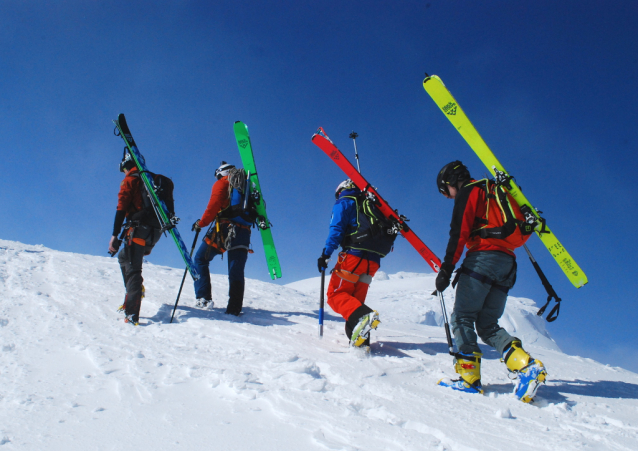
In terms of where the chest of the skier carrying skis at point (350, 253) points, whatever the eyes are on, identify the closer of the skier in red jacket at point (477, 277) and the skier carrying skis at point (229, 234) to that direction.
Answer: the skier carrying skis

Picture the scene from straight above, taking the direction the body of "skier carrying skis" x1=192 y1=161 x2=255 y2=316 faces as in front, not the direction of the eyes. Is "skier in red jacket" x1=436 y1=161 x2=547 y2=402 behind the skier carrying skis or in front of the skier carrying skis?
behind

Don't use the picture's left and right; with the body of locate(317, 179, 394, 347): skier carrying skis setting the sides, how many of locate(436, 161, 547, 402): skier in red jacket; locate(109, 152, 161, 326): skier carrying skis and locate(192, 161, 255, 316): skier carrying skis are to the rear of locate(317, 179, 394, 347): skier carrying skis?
1

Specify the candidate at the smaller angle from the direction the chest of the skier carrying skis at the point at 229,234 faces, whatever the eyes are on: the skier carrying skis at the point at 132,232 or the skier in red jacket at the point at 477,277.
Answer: the skier carrying skis

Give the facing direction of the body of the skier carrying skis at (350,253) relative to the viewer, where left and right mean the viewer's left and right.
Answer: facing away from the viewer and to the left of the viewer

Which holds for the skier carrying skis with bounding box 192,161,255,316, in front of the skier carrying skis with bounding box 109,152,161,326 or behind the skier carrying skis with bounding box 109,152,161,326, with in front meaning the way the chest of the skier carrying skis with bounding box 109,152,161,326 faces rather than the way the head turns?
behind

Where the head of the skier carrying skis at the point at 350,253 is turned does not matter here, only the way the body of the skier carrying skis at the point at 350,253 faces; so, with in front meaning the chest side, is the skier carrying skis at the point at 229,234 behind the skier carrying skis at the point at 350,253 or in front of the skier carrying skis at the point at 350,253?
in front

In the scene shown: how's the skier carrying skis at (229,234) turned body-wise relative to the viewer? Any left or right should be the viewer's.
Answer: facing away from the viewer and to the left of the viewer
